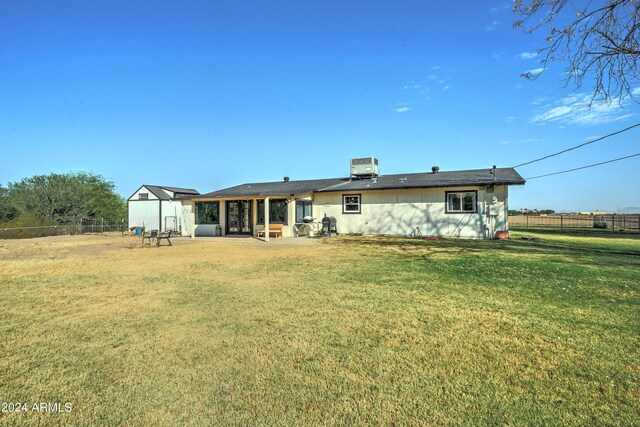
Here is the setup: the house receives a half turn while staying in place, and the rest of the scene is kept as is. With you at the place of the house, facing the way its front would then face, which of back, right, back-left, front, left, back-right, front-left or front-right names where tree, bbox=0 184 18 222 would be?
left

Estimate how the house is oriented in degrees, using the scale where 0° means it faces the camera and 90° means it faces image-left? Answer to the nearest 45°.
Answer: approximately 0°

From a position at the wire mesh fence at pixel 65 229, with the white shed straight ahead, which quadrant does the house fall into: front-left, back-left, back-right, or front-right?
front-right

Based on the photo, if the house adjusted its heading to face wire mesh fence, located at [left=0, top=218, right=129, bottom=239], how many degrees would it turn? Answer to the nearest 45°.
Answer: approximately 90° to its right

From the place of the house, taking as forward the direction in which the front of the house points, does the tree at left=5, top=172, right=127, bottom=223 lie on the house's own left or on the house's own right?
on the house's own right
